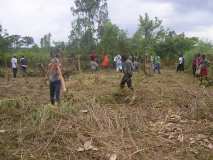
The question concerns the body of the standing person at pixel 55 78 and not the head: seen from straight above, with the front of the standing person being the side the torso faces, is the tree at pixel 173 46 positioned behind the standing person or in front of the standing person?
in front

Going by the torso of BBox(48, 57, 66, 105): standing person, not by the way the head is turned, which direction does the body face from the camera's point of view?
away from the camera

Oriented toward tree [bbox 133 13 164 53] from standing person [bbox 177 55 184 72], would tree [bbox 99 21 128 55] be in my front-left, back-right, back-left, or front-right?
front-left

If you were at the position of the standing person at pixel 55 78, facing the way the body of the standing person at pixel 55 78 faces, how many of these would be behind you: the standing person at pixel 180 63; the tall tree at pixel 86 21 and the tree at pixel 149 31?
0

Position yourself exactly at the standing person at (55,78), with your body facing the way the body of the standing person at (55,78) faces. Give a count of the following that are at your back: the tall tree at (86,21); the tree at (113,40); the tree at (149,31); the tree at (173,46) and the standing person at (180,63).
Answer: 0

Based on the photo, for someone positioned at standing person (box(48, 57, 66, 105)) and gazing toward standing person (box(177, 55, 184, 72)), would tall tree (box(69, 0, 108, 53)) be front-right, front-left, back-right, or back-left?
front-left

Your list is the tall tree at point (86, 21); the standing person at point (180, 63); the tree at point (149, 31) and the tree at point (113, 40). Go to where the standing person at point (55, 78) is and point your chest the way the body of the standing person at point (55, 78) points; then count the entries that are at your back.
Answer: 0

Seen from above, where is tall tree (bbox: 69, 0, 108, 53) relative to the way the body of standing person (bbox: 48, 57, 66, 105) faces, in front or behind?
in front

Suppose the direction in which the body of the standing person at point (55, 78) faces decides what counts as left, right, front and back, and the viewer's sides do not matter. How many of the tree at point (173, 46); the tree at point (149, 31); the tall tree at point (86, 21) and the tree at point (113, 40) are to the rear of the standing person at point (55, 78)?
0

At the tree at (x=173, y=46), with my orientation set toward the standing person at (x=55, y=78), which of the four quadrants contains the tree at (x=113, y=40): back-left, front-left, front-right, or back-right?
front-right
